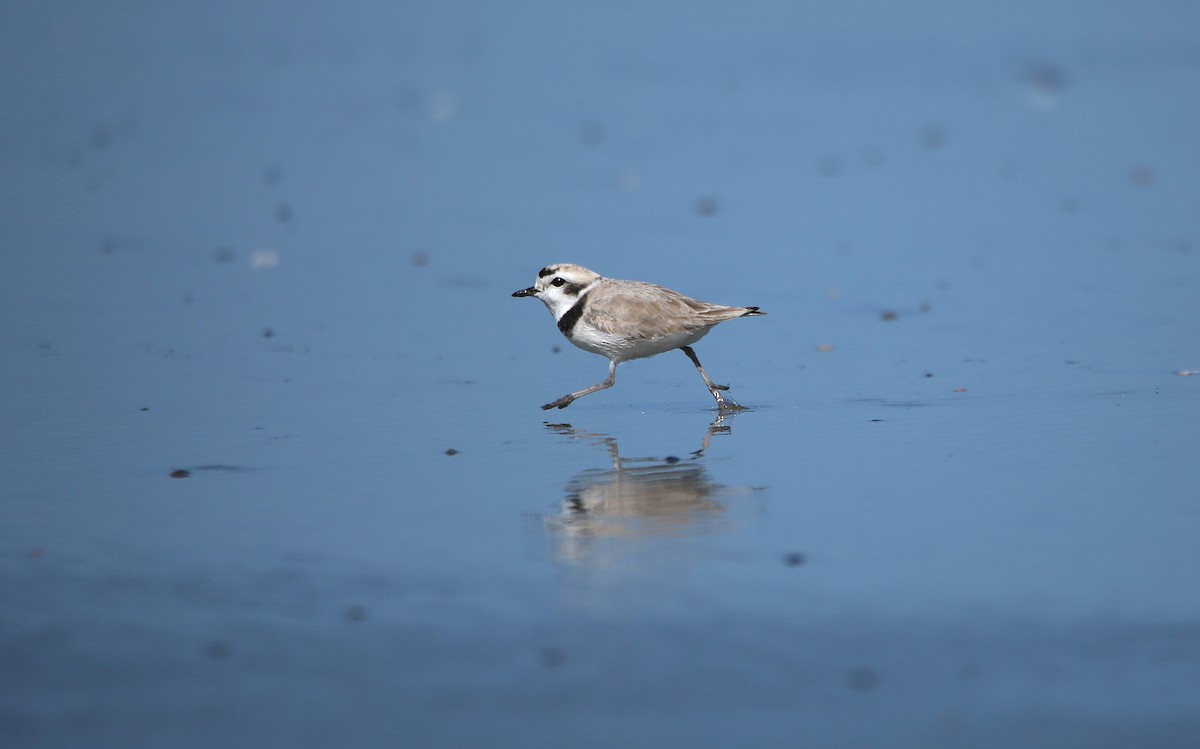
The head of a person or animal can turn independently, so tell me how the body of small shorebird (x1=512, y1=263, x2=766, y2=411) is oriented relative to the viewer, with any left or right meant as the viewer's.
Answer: facing to the left of the viewer

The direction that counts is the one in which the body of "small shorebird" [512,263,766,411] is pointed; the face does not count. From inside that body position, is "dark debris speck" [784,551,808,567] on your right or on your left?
on your left
